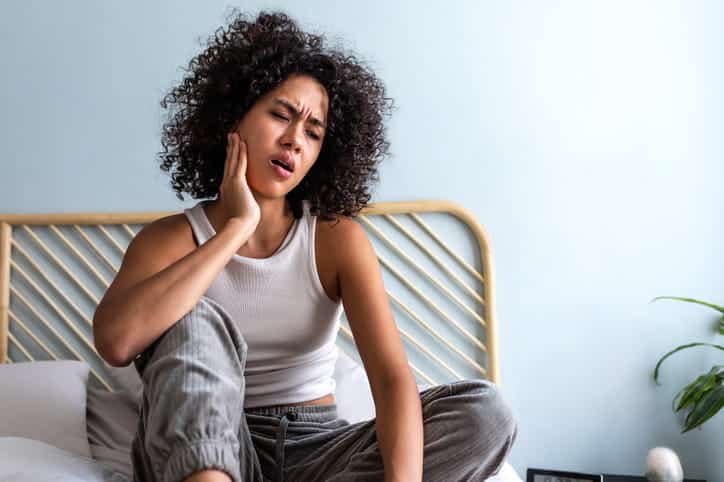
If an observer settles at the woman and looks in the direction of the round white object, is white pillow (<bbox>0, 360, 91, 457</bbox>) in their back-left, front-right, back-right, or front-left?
back-left

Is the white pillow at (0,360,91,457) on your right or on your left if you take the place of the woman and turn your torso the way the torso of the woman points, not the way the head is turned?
on your right

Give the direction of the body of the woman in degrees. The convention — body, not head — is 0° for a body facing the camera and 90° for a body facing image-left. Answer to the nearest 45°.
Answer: approximately 0°

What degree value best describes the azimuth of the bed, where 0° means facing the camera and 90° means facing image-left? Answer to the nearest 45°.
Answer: approximately 0°
